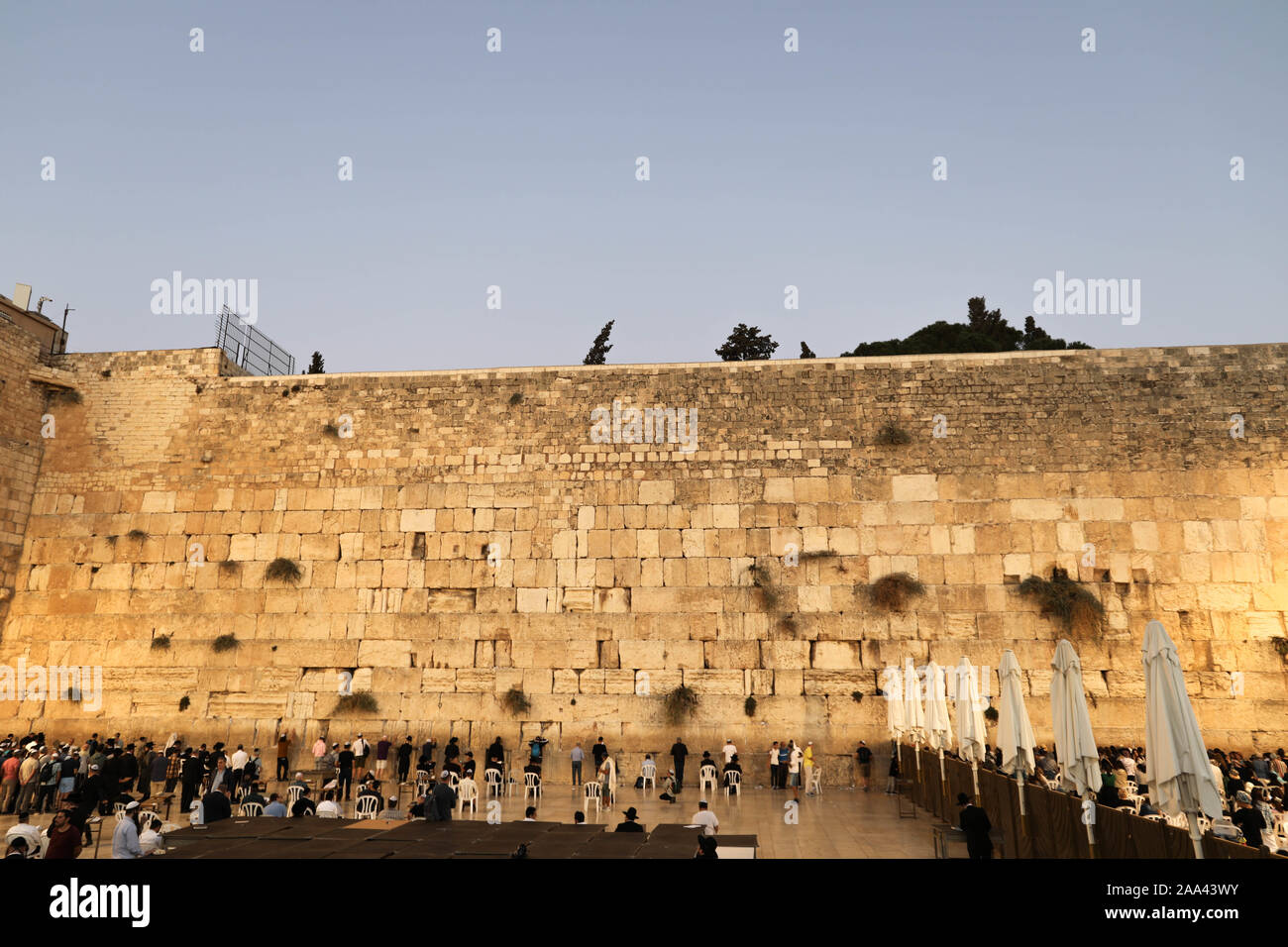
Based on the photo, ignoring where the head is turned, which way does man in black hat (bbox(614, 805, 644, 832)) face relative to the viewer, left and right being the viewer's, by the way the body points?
facing away from the viewer

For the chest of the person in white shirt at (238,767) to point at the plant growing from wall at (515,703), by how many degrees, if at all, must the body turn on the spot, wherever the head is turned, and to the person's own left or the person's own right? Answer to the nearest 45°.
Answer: approximately 90° to the person's own right

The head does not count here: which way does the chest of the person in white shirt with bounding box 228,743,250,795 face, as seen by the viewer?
away from the camera

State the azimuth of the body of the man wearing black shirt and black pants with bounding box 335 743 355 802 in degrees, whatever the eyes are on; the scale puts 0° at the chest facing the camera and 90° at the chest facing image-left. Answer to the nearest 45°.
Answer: approximately 180°

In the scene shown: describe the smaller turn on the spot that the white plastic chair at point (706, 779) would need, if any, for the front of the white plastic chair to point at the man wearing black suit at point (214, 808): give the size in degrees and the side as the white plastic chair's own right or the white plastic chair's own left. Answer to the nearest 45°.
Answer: approximately 135° to the white plastic chair's own left

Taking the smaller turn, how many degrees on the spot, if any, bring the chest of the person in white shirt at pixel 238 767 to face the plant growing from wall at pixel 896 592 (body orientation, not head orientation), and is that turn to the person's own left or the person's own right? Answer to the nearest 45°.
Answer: approximately 90° to the person's own right

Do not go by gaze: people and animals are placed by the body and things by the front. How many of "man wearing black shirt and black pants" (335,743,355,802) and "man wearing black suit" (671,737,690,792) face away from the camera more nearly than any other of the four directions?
2

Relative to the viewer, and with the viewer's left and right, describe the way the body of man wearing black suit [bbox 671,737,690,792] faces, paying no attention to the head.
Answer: facing away from the viewer

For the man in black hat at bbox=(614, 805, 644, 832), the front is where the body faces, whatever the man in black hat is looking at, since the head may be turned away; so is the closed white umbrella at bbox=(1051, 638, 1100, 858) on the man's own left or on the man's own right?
on the man's own right

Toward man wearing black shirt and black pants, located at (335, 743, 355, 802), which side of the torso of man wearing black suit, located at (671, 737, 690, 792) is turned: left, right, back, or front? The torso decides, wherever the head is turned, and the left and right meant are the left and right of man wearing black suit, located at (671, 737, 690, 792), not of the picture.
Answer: left

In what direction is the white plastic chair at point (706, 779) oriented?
away from the camera

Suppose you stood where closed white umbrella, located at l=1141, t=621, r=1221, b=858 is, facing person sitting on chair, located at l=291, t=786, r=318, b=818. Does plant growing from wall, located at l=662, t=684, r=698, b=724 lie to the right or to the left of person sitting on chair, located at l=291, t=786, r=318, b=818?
right

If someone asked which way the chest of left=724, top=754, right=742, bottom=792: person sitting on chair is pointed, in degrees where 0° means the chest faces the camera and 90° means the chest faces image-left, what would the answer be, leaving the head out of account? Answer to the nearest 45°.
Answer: approximately 180°

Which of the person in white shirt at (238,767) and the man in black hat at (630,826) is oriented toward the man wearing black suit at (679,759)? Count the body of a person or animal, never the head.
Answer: the man in black hat
